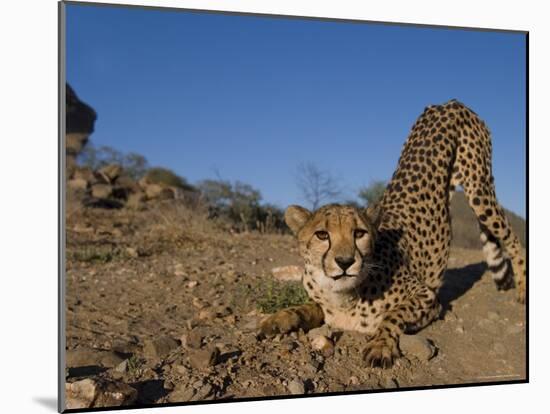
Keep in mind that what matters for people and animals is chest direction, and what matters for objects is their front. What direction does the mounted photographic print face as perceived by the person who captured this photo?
facing the viewer and to the right of the viewer
